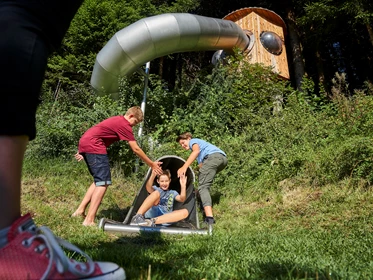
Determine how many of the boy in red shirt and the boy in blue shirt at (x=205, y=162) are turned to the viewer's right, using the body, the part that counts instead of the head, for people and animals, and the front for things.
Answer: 1

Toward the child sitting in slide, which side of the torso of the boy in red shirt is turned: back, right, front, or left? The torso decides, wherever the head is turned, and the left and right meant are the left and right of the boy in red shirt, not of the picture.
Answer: front

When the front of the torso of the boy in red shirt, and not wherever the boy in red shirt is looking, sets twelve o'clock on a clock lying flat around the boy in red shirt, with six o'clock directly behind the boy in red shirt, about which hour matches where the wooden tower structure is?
The wooden tower structure is roughly at 10 o'clock from the boy in red shirt.

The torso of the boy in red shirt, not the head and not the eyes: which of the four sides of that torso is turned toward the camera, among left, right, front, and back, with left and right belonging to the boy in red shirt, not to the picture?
right

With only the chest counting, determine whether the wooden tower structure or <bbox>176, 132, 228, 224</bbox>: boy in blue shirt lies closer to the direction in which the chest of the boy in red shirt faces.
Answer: the boy in blue shirt

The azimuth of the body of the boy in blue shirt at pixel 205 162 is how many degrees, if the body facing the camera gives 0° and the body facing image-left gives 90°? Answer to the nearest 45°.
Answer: approximately 90°

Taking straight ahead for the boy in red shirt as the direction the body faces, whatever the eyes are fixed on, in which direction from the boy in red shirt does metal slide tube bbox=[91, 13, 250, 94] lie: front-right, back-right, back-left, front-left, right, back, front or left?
left

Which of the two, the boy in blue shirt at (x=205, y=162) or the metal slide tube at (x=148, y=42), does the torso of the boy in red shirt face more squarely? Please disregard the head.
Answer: the boy in blue shirt

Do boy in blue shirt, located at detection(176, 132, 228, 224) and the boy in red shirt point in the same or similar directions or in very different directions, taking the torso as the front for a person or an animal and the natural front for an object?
very different directions

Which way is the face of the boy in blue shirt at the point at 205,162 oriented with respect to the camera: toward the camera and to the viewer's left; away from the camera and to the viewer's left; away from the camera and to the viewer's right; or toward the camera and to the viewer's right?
toward the camera and to the viewer's left

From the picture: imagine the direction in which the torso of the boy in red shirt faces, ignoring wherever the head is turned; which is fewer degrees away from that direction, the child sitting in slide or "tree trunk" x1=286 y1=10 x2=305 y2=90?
the child sitting in slide
